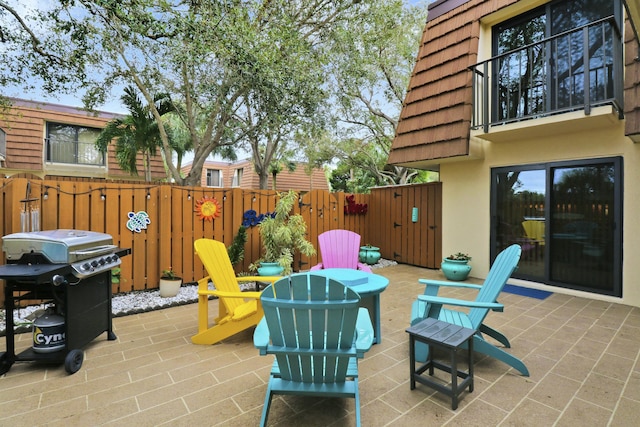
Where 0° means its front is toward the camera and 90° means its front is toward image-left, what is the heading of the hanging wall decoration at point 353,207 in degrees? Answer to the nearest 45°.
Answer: approximately 0°

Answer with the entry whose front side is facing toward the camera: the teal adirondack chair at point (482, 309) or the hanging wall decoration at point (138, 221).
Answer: the hanging wall decoration

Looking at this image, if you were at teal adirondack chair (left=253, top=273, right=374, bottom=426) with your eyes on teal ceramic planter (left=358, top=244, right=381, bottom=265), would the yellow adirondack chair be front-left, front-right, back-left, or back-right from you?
front-left

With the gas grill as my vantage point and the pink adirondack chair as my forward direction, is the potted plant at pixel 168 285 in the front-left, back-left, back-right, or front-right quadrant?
front-left

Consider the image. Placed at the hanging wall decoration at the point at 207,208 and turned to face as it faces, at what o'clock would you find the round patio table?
The round patio table is roughly at 11 o'clock from the hanging wall decoration.

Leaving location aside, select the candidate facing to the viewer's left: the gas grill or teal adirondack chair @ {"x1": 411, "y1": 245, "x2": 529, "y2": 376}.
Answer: the teal adirondack chair

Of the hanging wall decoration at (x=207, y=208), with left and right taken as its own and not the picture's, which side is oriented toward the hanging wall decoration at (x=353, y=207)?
left

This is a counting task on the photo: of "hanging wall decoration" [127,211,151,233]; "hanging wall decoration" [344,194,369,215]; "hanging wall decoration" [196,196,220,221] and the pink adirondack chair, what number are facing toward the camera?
4

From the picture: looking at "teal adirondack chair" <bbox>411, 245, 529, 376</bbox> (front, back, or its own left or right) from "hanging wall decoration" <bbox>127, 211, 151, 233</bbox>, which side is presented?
front

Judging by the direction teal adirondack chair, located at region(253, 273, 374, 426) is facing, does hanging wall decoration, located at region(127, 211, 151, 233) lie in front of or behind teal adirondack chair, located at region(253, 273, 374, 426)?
in front

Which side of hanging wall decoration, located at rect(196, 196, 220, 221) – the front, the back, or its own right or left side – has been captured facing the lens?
front

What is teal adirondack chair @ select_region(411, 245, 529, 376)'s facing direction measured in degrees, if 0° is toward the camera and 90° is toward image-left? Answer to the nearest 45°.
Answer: approximately 90°

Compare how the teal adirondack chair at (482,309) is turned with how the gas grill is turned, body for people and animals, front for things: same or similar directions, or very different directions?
very different directions

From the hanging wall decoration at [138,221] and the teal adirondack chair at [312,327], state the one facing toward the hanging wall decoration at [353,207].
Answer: the teal adirondack chair

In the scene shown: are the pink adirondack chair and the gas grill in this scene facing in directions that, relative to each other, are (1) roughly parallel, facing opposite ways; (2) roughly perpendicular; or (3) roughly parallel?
roughly perpendicular

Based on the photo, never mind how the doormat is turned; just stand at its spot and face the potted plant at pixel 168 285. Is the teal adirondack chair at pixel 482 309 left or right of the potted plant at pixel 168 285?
left

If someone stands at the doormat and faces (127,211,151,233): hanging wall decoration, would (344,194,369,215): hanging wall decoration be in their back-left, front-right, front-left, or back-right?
front-right

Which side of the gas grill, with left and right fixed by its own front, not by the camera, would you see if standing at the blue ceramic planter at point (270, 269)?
left

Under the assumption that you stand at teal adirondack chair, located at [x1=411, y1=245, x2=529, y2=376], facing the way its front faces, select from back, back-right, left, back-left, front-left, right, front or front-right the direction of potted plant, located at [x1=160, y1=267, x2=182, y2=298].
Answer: front

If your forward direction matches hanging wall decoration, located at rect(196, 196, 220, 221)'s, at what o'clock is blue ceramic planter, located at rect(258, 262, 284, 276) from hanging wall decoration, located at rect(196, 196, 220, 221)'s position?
The blue ceramic planter is roughly at 10 o'clock from the hanging wall decoration.

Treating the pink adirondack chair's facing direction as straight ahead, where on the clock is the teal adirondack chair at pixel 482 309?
The teal adirondack chair is roughly at 11 o'clock from the pink adirondack chair.
